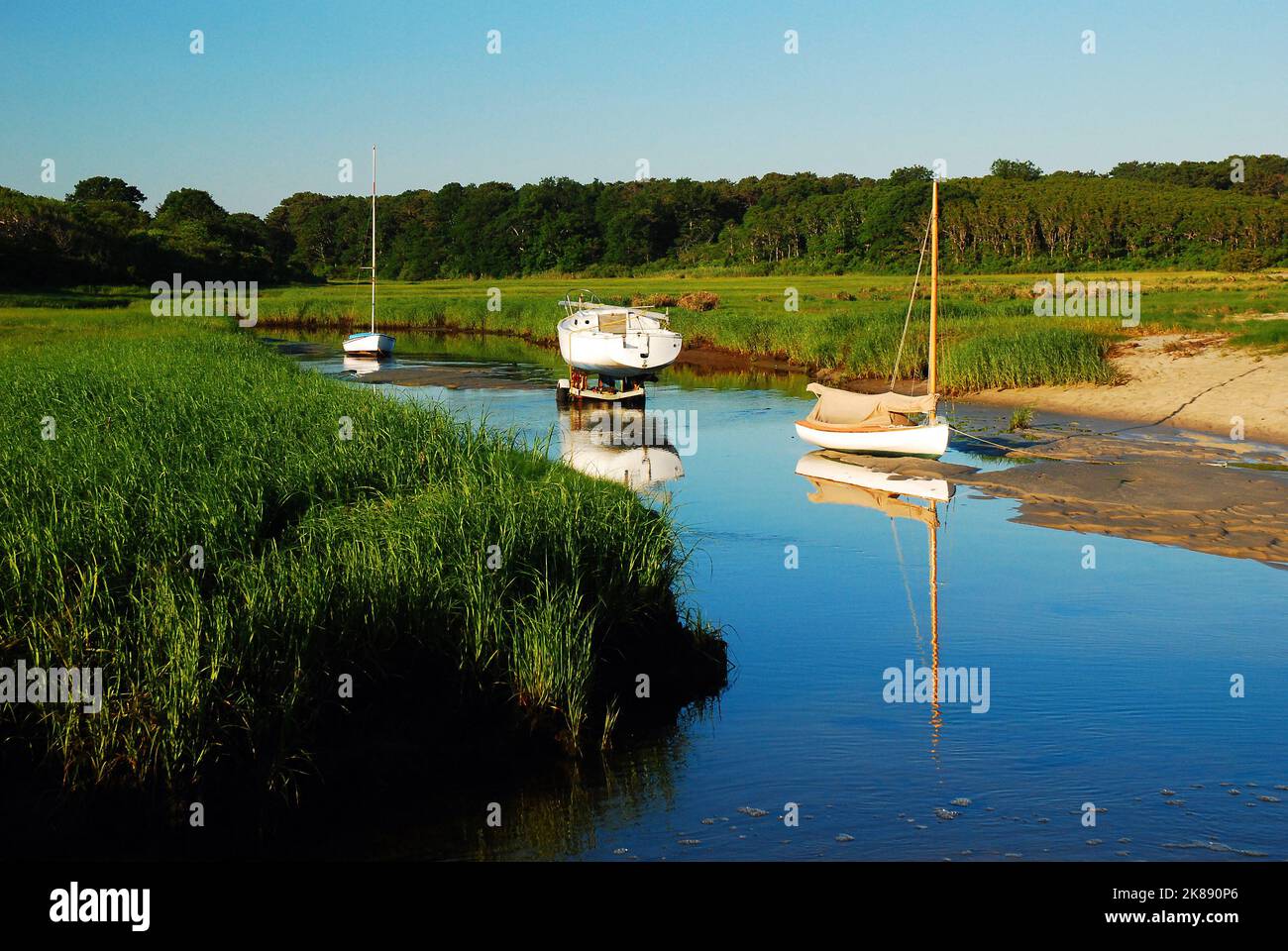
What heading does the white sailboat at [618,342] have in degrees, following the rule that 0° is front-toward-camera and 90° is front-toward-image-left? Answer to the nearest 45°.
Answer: approximately 135°

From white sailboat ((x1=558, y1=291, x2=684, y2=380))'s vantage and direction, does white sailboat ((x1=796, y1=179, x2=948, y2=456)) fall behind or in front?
behind
